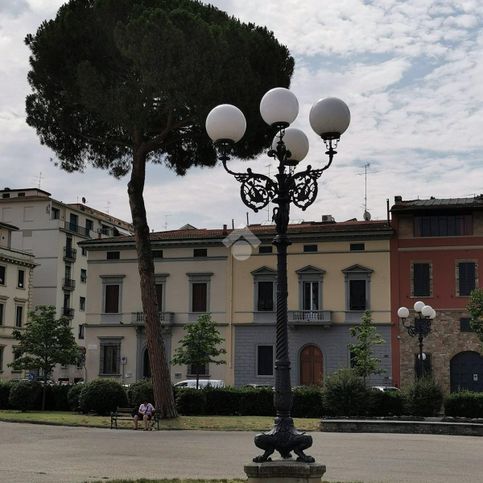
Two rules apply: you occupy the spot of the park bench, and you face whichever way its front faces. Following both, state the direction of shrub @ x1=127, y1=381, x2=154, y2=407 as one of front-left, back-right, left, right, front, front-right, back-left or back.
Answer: back

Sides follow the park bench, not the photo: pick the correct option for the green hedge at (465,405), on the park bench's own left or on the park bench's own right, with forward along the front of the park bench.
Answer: on the park bench's own left

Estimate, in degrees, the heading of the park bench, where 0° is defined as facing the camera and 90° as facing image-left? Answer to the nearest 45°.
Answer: approximately 0°

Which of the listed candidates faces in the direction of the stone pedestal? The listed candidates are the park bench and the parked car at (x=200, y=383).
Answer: the park bench

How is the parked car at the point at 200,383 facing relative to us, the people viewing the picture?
facing to the left of the viewer

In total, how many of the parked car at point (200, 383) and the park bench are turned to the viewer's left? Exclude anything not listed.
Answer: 1

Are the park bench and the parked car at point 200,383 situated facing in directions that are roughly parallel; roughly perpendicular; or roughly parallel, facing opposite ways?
roughly perpendicular

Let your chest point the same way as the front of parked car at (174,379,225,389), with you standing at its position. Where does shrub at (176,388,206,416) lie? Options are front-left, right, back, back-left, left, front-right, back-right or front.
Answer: left

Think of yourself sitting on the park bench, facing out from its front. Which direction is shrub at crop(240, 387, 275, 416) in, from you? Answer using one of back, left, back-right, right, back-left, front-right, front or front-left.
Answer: back-left

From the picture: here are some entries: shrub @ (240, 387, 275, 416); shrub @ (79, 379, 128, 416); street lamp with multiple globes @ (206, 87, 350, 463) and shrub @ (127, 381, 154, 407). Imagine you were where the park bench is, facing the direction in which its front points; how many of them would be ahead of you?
1
